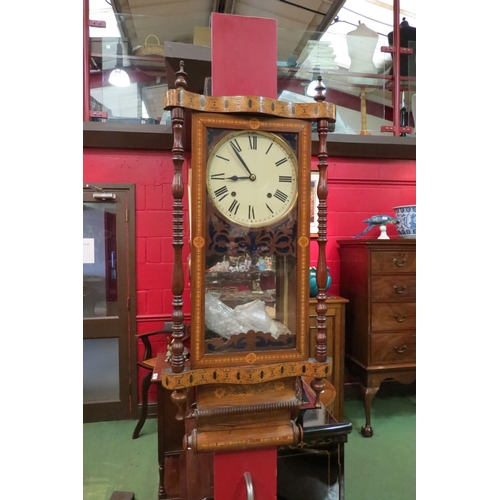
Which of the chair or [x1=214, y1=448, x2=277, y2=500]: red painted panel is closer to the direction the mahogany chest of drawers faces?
the red painted panel

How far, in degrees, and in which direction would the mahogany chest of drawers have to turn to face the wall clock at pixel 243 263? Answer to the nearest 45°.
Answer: approximately 45° to its right

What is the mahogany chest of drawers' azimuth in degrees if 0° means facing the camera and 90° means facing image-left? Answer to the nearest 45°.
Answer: approximately 315°

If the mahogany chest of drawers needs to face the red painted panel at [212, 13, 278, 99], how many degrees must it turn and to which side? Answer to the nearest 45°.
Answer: approximately 45° to its right

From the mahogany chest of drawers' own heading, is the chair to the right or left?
on its right

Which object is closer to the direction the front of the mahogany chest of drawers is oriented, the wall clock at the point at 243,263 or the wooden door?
the wall clock

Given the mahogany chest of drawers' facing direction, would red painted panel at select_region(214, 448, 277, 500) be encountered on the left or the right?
on its right
